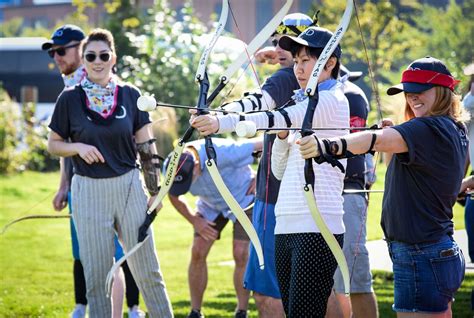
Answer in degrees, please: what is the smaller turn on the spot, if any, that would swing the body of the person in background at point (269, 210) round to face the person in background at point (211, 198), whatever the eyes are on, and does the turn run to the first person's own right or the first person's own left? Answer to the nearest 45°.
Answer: approximately 90° to the first person's own right

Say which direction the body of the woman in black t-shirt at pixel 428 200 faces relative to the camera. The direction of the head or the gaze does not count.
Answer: to the viewer's left

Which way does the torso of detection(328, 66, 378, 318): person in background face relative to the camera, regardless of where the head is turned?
to the viewer's left

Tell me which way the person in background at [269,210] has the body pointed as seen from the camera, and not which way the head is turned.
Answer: to the viewer's left

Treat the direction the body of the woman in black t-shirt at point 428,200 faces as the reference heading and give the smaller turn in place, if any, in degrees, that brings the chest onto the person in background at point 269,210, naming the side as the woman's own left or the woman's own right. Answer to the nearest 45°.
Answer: approximately 45° to the woman's own right
